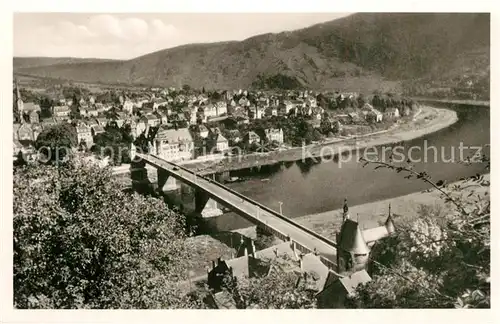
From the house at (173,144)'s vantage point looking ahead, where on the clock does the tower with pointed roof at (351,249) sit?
The tower with pointed roof is roughly at 12 o'clock from the house.

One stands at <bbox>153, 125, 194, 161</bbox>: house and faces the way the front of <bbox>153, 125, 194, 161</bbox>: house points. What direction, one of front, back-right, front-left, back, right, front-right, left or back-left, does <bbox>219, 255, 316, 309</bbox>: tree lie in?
front-left

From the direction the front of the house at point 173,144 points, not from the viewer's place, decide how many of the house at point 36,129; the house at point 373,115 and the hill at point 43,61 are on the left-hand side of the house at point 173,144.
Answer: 1

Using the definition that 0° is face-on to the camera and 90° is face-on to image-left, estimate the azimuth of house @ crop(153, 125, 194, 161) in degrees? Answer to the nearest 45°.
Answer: approximately 0°
